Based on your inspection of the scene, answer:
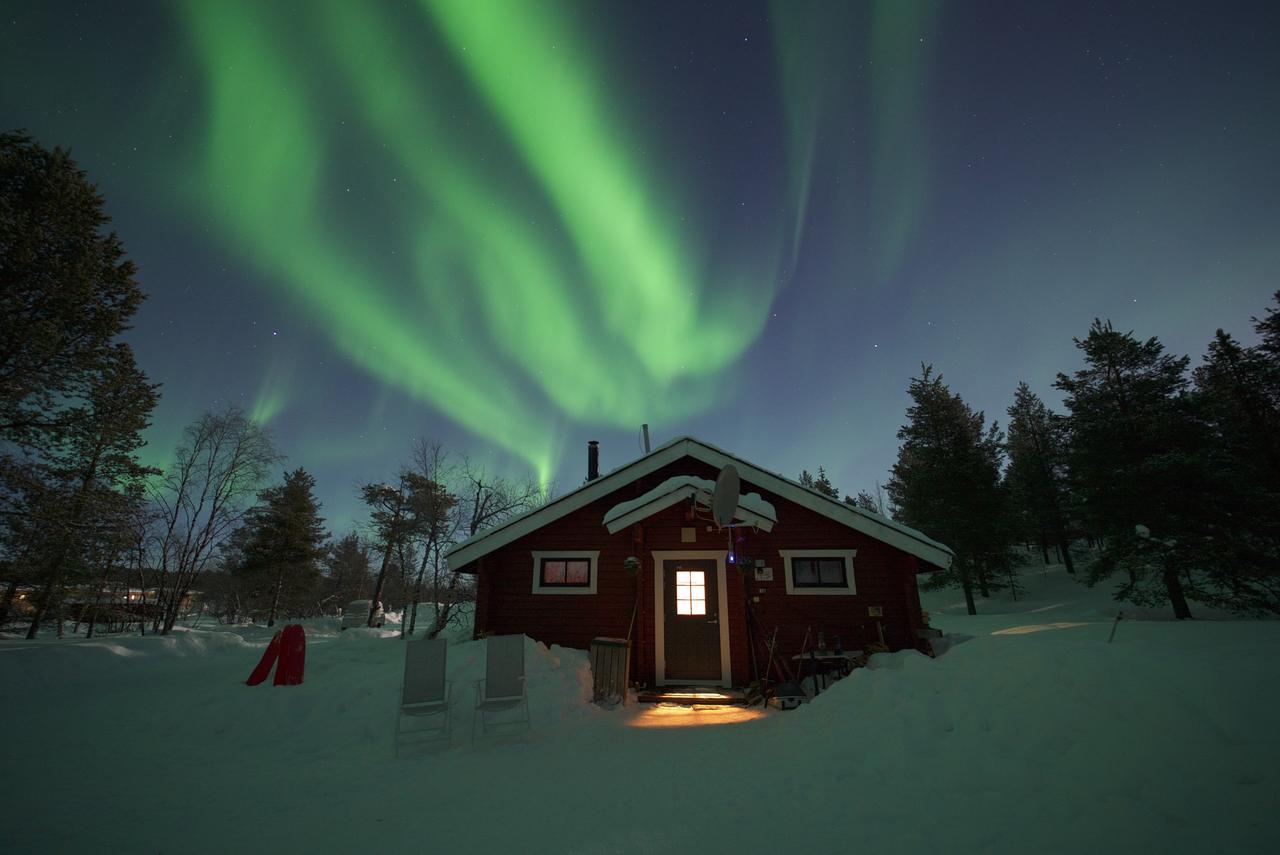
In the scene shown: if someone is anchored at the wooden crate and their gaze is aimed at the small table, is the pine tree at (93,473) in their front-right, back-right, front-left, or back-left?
back-left

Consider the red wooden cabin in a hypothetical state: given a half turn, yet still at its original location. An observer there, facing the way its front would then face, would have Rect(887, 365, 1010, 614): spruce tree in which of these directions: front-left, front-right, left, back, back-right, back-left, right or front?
front-right

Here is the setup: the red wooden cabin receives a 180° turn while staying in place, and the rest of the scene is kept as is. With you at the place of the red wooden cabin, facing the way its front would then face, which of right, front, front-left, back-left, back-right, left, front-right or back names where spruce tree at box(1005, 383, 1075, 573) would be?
front-right

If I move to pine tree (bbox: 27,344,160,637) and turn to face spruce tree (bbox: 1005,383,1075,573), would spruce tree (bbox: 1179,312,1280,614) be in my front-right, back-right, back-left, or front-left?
front-right

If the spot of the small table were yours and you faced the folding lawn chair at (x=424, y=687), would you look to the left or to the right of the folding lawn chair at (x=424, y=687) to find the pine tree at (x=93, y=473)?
right

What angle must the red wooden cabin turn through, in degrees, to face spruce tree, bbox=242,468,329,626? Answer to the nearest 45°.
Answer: approximately 135° to its right

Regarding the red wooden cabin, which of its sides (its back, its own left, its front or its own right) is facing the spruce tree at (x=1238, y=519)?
left

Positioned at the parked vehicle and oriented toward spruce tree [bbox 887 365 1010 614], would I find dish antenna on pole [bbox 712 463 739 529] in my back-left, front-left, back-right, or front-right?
front-right

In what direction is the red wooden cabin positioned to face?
toward the camera

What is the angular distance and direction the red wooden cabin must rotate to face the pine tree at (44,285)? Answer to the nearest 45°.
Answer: approximately 90° to its right

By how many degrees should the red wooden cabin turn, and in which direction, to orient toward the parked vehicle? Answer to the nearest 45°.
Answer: approximately 135° to its right

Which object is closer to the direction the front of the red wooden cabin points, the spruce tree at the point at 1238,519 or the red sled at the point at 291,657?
the red sled

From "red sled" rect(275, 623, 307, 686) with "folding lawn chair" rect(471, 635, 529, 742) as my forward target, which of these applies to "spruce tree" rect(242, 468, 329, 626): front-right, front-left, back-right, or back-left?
back-left
